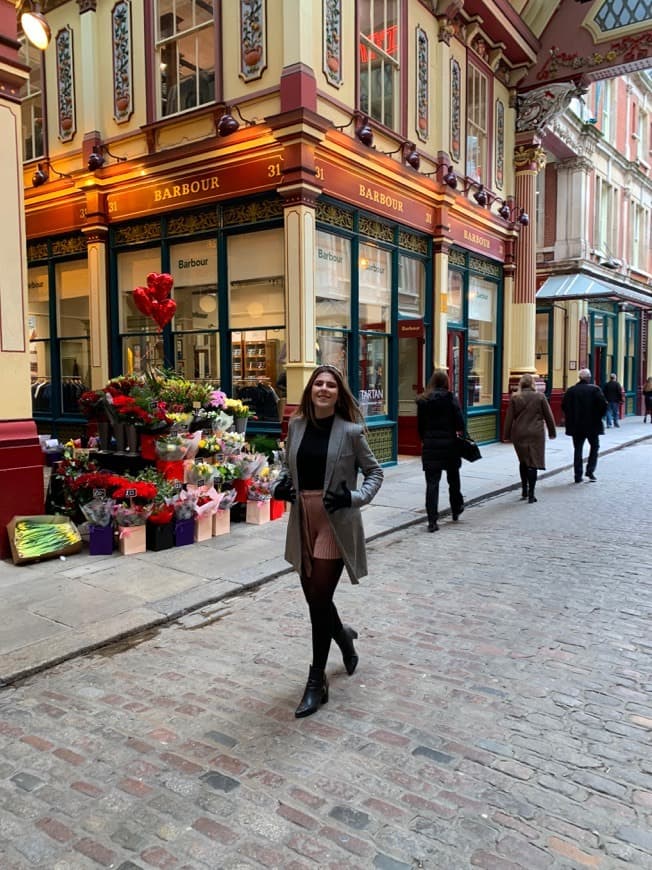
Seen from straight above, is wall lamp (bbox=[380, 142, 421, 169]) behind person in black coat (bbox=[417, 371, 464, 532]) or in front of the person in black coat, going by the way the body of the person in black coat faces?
in front

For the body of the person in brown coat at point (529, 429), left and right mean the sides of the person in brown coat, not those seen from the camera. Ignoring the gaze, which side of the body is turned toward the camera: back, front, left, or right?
back

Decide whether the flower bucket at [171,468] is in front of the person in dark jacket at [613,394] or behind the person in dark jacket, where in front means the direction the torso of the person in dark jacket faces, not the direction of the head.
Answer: in front

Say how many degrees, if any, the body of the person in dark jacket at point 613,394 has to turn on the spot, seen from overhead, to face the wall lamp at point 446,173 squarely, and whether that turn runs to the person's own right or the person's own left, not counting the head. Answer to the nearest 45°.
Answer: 0° — they already face it

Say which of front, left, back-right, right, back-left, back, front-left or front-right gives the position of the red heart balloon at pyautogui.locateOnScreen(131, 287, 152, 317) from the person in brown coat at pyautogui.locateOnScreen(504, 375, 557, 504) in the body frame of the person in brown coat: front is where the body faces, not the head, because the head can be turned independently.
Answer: back-left

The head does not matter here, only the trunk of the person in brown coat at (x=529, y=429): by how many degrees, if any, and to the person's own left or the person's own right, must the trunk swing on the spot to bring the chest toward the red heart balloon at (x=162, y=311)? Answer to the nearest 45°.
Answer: approximately 135° to the person's own left

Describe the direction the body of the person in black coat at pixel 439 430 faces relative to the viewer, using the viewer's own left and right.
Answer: facing away from the viewer

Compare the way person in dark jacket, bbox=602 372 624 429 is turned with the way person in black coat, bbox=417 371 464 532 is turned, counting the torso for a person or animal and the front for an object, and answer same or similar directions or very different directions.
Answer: very different directions

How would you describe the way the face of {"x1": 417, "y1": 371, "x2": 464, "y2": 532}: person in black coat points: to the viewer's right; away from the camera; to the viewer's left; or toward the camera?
away from the camera

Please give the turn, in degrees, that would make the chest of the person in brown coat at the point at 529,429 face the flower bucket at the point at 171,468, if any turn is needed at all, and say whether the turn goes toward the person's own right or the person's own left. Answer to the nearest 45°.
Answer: approximately 135° to the person's own left
